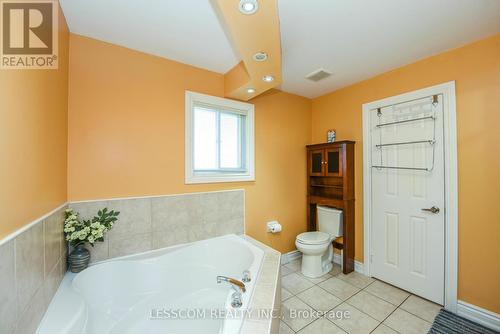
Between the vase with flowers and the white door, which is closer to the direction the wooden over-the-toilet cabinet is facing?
the vase with flowers

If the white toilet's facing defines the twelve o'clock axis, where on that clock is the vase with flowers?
The vase with flowers is roughly at 12 o'clock from the white toilet.

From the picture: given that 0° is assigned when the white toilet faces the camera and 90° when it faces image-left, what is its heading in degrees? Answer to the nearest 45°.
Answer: approximately 45°

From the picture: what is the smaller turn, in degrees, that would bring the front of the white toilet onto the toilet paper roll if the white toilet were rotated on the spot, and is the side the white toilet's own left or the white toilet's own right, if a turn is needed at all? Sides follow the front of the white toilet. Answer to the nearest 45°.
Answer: approximately 45° to the white toilet's own right

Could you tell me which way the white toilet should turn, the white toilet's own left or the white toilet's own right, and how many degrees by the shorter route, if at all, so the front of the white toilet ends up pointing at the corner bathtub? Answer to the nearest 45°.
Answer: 0° — it already faces it

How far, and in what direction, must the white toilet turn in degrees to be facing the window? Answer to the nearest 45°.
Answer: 0° — it already faces it

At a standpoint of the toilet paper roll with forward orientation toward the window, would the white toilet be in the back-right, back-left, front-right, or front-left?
back-left

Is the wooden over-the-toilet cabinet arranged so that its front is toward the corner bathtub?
yes

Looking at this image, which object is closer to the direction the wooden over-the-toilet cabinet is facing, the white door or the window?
the window
